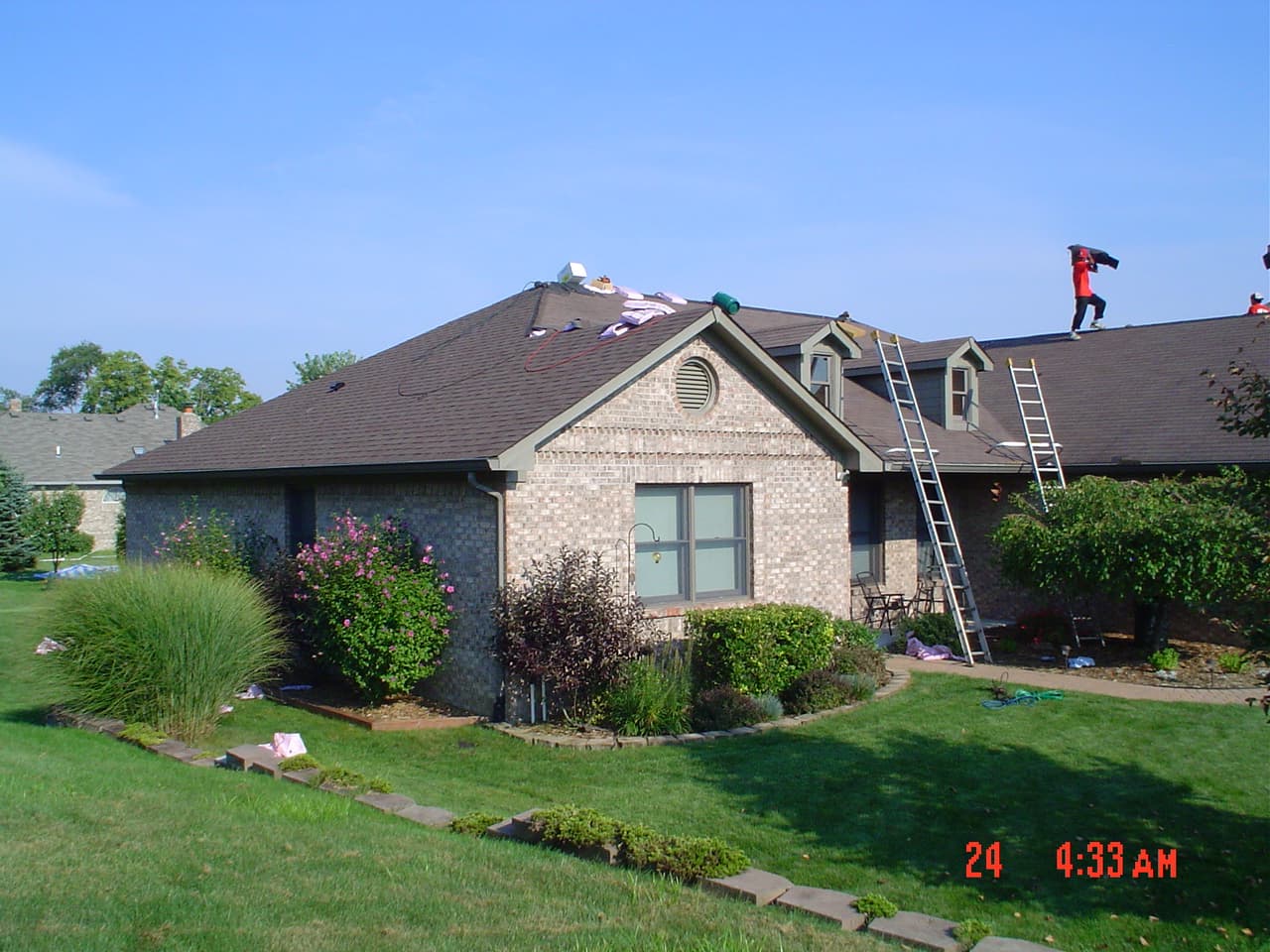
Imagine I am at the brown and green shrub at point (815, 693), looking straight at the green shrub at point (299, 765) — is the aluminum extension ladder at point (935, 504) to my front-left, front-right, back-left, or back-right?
back-right

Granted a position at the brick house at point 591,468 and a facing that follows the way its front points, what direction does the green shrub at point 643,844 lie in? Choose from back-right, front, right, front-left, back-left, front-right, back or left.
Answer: front-right

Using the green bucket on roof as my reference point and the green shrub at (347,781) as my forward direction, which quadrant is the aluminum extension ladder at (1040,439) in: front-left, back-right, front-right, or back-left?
back-left

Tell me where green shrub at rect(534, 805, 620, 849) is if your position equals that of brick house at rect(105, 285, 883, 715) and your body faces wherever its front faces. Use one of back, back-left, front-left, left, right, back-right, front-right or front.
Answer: front-right

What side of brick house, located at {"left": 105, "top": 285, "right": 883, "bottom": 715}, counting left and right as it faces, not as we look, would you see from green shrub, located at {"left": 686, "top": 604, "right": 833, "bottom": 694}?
front

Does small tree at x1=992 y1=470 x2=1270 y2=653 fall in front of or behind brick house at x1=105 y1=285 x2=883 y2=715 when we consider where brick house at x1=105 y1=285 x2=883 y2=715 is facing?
in front

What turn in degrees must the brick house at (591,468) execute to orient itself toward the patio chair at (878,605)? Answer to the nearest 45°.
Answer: approximately 90° to its left

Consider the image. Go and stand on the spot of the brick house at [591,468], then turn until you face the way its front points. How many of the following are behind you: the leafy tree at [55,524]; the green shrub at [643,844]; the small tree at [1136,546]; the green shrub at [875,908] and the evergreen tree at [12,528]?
2

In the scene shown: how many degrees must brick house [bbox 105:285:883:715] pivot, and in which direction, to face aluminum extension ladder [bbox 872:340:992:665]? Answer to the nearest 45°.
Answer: approximately 90° to its left

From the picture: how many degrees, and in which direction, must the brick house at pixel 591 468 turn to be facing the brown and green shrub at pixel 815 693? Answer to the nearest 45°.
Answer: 0° — it already faces it

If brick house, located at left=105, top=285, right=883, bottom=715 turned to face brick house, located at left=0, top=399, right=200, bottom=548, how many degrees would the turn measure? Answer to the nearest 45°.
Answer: approximately 180°
